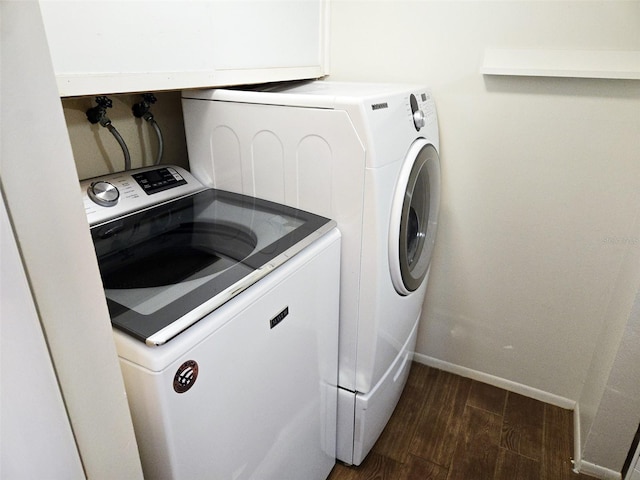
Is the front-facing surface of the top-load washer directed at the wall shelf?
no

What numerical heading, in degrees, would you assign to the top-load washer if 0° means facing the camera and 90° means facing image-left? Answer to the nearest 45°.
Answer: approximately 315°

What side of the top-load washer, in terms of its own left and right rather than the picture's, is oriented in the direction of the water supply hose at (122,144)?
back
